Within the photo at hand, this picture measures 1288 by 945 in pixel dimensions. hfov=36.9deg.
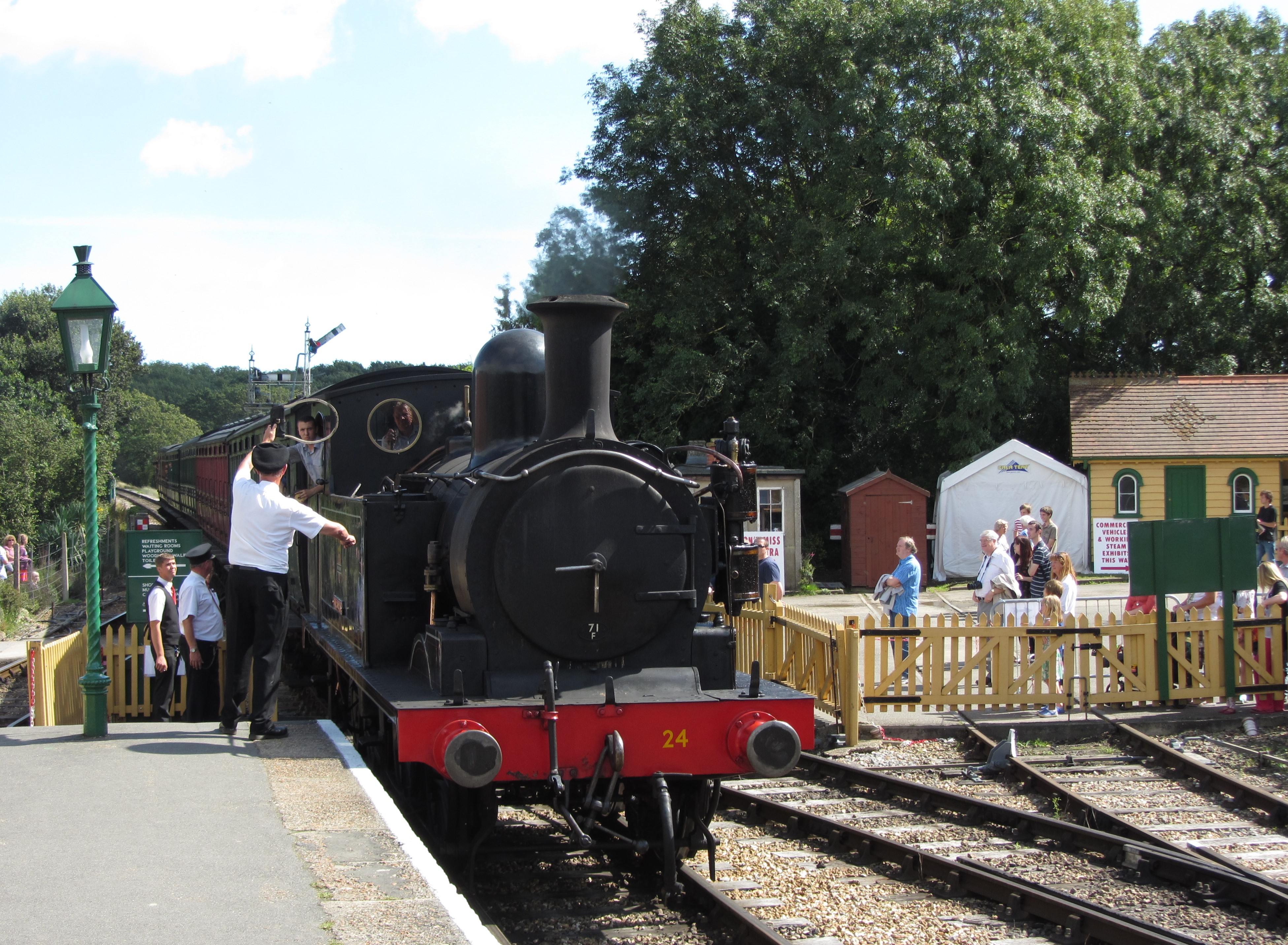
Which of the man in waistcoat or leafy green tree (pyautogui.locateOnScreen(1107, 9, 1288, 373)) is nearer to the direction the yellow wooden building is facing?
the man in waistcoat

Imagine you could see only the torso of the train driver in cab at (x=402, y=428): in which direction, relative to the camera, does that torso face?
toward the camera

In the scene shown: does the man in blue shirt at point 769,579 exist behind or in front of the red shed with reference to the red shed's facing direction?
in front

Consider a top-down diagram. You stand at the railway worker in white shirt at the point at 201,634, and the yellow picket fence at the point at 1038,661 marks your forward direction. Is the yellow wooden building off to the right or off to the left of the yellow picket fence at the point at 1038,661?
left

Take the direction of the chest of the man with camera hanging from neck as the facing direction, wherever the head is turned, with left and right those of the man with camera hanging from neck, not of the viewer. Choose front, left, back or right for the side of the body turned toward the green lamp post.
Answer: front

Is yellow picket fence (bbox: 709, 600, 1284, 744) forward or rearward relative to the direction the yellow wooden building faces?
forward

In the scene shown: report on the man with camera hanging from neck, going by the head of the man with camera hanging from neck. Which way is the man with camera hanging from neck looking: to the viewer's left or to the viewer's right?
to the viewer's left

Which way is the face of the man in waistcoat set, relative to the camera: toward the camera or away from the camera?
toward the camera

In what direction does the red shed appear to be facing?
toward the camera

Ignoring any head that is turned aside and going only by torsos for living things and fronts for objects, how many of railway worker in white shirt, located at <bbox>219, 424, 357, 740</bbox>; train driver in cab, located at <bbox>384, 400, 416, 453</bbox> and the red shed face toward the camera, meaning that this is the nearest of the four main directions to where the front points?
2

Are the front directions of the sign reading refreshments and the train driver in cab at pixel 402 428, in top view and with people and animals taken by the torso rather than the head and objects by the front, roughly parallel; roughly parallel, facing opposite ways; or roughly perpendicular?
roughly parallel
